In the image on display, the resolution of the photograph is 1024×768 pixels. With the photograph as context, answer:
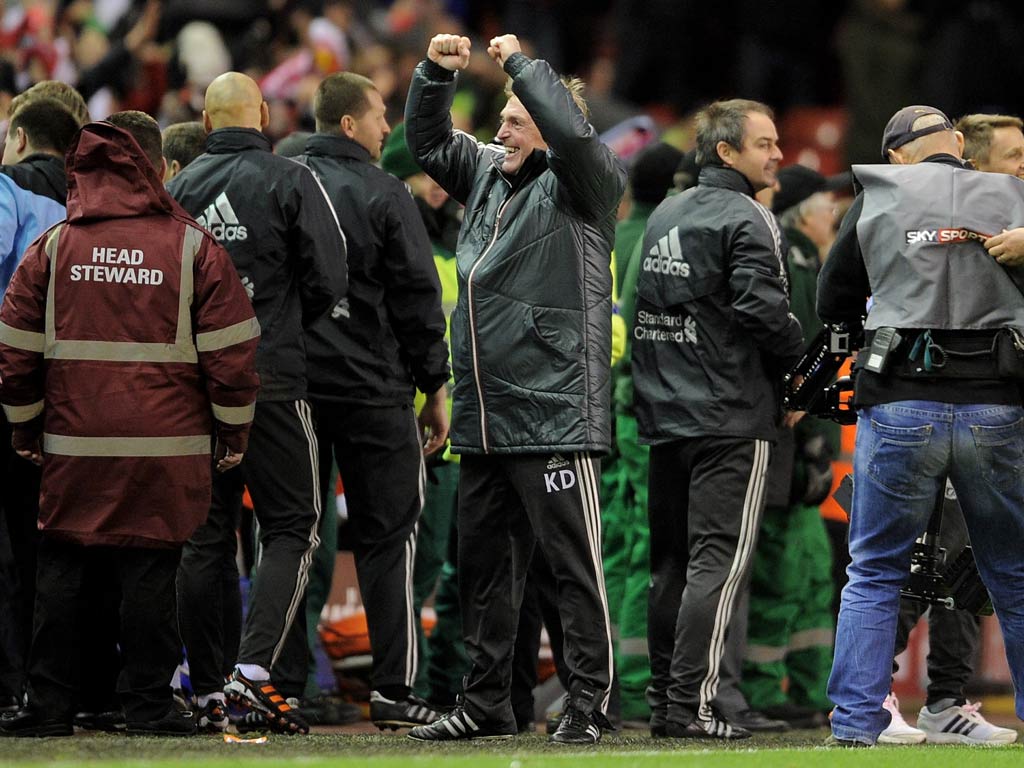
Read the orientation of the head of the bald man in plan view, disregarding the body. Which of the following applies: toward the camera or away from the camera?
away from the camera

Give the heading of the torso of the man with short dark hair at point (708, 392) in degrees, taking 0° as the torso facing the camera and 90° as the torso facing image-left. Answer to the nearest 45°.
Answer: approximately 225°

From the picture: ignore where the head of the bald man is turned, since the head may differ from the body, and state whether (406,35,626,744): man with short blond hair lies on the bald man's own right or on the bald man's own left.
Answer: on the bald man's own right

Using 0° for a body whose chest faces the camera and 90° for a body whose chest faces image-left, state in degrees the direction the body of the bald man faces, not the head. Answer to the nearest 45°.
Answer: approximately 225°

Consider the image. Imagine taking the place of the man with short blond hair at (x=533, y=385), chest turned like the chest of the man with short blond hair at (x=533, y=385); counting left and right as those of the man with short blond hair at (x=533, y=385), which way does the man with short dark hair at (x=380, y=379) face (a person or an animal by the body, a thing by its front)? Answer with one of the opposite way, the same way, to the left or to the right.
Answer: the opposite way

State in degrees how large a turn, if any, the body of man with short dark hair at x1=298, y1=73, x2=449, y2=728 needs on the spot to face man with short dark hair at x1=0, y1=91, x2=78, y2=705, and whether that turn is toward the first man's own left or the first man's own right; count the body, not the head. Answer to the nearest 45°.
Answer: approximately 135° to the first man's own left

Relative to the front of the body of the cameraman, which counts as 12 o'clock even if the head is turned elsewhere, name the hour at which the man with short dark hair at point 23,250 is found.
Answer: The man with short dark hair is roughly at 9 o'clock from the cameraman.

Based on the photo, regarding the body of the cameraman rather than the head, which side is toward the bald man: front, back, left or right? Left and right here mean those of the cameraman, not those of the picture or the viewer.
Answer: left

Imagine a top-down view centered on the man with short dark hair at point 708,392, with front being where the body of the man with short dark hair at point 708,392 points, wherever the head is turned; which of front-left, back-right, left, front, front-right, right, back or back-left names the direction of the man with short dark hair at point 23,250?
back-left

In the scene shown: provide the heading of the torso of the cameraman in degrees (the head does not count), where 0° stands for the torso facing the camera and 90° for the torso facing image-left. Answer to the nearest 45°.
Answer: approximately 180°

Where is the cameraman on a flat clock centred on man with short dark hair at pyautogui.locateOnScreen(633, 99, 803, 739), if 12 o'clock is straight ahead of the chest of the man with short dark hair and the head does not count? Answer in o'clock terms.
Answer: The cameraman is roughly at 3 o'clock from the man with short dark hair.

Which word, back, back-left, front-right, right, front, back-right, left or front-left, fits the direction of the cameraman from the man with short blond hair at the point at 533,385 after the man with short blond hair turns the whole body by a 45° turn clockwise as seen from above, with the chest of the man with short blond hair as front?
back

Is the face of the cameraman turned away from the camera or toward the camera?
away from the camera
